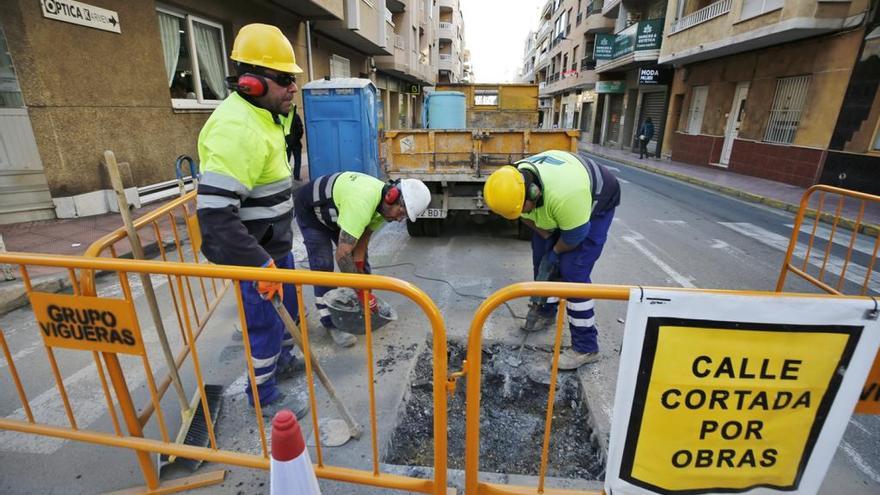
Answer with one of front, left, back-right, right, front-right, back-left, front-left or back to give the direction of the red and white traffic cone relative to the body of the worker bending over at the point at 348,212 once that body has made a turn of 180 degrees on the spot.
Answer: left

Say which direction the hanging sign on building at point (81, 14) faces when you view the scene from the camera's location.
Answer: facing the viewer and to the right of the viewer

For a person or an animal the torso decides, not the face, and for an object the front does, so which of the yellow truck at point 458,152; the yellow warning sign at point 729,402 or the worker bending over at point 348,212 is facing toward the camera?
the yellow warning sign

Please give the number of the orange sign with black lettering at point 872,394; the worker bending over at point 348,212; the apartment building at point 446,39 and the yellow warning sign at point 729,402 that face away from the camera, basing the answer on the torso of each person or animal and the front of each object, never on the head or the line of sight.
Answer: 0

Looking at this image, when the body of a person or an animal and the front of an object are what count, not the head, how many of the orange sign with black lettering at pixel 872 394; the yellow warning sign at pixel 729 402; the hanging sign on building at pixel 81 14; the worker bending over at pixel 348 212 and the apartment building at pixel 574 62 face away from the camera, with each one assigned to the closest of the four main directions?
0

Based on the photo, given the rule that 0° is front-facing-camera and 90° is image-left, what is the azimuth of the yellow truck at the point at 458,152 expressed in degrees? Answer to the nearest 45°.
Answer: approximately 180°

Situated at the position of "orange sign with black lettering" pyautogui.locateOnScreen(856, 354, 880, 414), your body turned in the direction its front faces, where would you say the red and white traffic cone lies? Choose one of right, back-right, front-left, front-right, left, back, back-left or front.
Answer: front-right

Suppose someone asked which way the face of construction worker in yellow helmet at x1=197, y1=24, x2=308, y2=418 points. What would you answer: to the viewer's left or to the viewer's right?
to the viewer's right

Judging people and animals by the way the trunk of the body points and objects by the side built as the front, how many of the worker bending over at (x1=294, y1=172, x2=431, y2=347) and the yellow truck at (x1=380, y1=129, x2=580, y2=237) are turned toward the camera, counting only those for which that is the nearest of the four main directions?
0

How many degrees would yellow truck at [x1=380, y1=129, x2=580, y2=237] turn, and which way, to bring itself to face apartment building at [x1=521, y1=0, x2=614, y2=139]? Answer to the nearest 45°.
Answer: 0° — it already faces it

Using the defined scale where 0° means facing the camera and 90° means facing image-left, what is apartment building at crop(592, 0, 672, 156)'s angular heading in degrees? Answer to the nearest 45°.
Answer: approximately 45°

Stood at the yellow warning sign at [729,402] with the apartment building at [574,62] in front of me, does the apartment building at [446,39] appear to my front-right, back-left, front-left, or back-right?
front-left

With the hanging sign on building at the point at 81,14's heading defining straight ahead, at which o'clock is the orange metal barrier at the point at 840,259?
The orange metal barrier is roughly at 12 o'clock from the hanging sign on building.

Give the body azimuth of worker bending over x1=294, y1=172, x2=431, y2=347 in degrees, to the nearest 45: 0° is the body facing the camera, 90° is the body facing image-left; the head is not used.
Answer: approximately 270°

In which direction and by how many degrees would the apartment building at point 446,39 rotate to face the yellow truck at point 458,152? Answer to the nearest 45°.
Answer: approximately 45° to its right

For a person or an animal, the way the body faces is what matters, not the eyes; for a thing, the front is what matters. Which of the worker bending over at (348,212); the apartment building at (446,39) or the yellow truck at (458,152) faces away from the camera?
the yellow truck

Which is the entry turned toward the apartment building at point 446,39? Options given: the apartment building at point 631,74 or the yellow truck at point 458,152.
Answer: the yellow truck

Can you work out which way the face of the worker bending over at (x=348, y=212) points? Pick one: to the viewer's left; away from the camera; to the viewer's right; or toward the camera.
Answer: to the viewer's right

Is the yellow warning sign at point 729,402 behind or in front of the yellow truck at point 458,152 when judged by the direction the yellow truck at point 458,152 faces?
behind

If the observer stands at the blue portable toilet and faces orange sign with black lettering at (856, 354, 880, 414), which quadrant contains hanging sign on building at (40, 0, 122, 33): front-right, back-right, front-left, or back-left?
front-right
